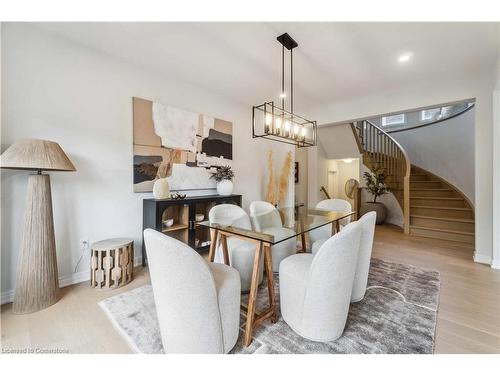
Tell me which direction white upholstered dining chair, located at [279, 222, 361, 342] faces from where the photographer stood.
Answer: facing away from the viewer and to the left of the viewer

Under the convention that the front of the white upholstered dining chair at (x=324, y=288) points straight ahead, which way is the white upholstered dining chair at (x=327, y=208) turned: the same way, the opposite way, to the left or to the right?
to the left

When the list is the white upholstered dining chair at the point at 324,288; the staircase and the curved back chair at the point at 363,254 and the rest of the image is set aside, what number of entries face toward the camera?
1

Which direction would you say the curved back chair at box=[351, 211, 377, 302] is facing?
to the viewer's left

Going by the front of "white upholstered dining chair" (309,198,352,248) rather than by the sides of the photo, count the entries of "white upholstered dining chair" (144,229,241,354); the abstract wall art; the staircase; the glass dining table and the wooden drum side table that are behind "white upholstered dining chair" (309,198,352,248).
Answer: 1

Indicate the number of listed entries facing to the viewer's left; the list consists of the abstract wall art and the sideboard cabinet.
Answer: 0

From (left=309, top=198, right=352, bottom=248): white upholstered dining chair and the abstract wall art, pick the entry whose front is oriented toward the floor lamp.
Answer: the white upholstered dining chair

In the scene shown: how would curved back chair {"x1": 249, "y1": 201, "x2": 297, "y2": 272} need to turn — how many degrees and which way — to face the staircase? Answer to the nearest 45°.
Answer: approximately 90° to its left

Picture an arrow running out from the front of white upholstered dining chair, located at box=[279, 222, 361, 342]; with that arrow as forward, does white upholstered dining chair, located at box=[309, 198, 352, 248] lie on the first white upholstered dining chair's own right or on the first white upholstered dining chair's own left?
on the first white upholstered dining chair's own right

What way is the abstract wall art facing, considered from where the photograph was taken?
facing the viewer and to the right of the viewer

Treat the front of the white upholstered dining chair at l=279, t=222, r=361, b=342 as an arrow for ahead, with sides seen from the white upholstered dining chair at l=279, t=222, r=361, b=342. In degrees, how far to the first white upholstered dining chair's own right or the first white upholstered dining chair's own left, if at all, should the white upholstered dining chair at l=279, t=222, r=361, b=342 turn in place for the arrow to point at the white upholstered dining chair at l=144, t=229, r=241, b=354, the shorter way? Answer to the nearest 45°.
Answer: approximately 90° to the first white upholstered dining chair's own left

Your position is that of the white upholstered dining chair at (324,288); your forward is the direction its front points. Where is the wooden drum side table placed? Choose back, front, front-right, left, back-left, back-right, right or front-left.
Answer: front-left

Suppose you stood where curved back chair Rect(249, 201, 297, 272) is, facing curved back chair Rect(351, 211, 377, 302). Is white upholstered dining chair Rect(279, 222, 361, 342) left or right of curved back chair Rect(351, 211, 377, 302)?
right

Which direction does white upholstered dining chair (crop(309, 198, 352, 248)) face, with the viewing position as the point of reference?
facing the viewer and to the left of the viewer

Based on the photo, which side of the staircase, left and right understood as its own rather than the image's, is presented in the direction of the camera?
front

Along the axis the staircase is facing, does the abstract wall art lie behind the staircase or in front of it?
in front
